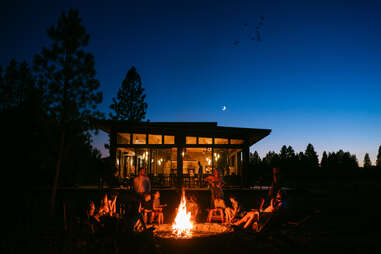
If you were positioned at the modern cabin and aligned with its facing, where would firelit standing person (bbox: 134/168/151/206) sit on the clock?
The firelit standing person is roughly at 12 o'clock from the modern cabin.

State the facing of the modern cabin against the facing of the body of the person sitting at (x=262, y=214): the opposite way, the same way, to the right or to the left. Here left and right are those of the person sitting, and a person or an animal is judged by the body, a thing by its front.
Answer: to the left

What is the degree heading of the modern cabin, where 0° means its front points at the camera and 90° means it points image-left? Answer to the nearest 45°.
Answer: approximately 0°

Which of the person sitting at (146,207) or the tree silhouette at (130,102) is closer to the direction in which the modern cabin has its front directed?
the person sitting

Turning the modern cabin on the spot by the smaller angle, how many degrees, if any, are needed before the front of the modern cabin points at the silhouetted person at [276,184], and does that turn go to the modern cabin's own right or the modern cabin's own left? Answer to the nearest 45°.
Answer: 0° — it already faces them

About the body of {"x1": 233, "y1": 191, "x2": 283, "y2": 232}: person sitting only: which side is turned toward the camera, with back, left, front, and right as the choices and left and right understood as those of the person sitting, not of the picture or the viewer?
left

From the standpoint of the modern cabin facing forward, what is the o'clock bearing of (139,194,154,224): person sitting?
The person sitting is roughly at 12 o'clock from the modern cabin.

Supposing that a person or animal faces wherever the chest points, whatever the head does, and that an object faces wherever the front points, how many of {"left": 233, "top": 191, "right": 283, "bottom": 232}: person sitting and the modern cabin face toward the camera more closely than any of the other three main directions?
1

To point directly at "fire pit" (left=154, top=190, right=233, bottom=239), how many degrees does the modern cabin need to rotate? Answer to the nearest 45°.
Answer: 0° — it already faces it

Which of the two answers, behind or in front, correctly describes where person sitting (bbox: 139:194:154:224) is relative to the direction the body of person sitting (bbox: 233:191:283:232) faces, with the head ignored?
in front
